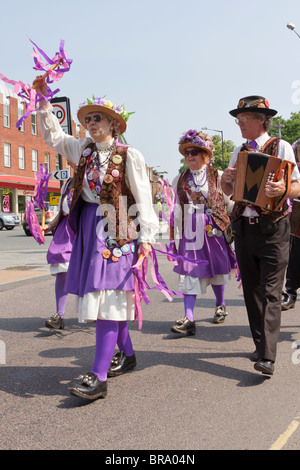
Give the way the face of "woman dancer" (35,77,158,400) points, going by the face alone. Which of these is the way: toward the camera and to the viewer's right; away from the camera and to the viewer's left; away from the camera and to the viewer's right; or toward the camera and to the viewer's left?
toward the camera and to the viewer's left

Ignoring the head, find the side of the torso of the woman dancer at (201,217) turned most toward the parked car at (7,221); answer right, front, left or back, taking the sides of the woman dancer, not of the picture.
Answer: right

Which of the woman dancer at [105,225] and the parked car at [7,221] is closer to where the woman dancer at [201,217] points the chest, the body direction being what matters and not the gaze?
the woman dancer

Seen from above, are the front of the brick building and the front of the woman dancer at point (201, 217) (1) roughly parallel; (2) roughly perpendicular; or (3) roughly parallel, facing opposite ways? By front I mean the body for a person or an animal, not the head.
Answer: roughly perpendicular

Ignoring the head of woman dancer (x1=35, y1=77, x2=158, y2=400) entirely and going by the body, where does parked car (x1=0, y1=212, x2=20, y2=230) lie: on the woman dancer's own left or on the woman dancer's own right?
on the woman dancer's own right

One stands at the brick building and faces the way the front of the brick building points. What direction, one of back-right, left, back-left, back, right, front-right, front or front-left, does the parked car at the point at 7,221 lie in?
front-right

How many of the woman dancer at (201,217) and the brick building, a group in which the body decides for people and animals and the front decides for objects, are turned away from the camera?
0

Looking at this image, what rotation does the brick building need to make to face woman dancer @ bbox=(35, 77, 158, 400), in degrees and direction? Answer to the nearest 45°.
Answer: approximately 45° to its right

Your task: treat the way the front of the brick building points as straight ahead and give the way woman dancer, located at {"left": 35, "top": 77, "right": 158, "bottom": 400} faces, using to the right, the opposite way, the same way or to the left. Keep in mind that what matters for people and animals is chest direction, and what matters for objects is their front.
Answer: to the right

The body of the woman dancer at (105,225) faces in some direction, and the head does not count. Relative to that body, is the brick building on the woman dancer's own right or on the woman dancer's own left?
on the woman dancer's own right

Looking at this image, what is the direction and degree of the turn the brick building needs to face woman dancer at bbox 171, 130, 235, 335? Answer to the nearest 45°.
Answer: approximately 45° to its right

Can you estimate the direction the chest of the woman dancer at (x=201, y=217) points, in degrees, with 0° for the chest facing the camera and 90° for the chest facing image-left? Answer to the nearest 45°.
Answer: approximately 45°

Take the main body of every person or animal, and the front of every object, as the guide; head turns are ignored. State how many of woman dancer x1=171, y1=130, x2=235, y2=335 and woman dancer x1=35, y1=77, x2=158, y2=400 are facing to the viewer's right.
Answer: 0

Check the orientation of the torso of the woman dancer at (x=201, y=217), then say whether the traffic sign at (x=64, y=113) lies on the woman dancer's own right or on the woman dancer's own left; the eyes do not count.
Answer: on the woman dancer's own right
